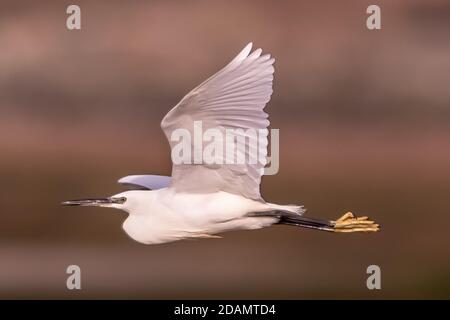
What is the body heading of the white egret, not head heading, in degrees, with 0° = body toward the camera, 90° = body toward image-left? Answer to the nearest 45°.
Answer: approximately 90°
